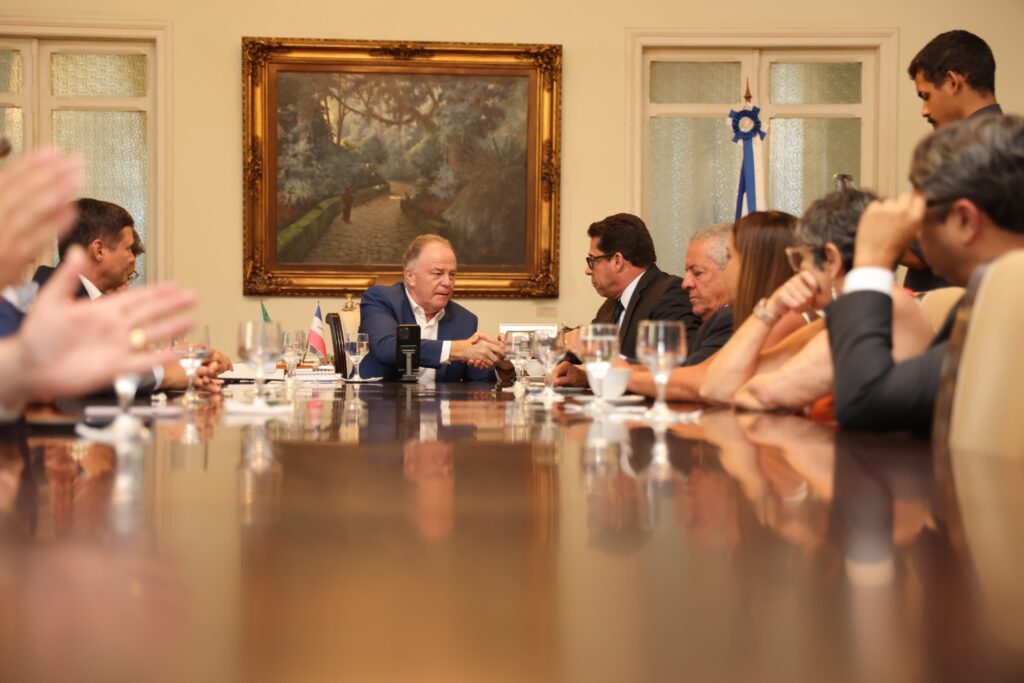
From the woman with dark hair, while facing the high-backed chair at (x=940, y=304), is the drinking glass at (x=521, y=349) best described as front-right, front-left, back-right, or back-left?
back-right

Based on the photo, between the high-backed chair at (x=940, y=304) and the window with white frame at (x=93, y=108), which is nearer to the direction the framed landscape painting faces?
the high-backed chair

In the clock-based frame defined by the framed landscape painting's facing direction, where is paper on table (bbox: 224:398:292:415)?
The paper on table is roughly at 12 o'clock from the framed landscape painting.

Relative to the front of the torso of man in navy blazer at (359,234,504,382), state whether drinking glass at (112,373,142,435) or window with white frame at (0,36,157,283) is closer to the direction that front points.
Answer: the drinking glass

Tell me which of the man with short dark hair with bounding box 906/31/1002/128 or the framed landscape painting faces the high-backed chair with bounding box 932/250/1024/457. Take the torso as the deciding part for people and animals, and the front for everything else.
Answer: the framed landscape painting

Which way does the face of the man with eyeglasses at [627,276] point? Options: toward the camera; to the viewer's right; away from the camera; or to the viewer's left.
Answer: to the viewer's left

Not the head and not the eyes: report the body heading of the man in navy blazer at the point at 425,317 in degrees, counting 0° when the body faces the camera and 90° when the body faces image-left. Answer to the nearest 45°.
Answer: approximately 315°

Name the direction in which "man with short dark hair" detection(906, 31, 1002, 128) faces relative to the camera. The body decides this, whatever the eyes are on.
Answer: to the viewer's left

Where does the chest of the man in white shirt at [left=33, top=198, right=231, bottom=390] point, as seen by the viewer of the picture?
to the viewer's right

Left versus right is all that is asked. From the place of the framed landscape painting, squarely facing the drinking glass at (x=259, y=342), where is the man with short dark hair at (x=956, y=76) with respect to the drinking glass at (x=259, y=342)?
left

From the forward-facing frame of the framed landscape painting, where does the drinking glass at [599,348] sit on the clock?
The drinking glass is roughly at 12 o'clock from the framed landscape painting.
